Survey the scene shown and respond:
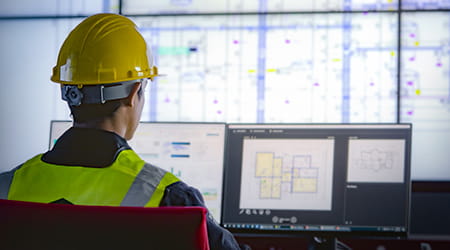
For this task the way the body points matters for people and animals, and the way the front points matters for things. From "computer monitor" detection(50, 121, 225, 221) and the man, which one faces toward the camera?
the computer monitor

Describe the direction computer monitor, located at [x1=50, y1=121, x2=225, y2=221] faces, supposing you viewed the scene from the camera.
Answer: facing the viewer

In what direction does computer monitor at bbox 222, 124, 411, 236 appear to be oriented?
toward the camera

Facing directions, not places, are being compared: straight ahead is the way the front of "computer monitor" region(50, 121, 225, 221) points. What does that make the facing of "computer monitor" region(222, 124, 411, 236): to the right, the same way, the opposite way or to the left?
the same way

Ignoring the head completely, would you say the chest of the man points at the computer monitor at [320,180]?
yes

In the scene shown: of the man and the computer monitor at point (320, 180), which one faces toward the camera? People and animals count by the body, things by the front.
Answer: the computer monitor

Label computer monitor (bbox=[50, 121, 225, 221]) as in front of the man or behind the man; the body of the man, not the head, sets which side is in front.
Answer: in front

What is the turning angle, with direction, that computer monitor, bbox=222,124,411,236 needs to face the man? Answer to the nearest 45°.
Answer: approximately 45° to its right

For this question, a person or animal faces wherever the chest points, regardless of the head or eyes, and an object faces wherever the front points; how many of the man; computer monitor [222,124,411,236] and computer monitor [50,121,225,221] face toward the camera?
2

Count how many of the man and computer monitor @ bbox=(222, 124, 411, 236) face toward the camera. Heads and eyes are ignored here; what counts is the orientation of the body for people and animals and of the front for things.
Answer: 1

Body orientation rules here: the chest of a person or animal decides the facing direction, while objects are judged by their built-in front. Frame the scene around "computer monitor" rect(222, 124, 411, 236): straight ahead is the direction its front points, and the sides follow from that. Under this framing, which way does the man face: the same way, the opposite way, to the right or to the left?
the opposite way

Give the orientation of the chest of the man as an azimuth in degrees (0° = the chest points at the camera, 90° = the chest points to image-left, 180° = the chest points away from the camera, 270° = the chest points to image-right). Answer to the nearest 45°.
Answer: approximately 225°

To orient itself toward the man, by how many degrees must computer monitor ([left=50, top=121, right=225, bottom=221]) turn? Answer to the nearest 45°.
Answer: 0° — it already faces them

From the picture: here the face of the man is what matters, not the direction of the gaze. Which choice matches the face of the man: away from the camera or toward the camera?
away from the camera
